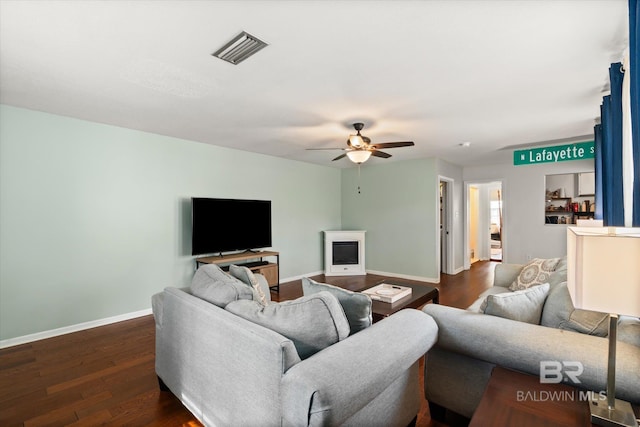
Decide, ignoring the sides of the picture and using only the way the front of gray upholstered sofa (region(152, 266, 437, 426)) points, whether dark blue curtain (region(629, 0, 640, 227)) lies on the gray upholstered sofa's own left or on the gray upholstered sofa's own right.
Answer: on the gray upholstered sofa's own right

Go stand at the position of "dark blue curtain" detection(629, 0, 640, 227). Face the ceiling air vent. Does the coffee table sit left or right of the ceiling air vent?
right

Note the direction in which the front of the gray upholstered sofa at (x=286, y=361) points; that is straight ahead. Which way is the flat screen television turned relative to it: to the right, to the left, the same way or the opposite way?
to the right

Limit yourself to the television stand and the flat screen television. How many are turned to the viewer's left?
0

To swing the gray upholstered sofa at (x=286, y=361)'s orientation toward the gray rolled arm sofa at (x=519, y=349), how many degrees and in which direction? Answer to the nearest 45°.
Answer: approximately 45° to its right

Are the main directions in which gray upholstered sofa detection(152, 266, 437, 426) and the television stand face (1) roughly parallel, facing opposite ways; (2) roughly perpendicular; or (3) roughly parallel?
roughly perpendicular

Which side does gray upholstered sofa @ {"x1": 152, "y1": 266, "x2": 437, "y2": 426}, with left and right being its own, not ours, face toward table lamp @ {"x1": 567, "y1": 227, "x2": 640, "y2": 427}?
right

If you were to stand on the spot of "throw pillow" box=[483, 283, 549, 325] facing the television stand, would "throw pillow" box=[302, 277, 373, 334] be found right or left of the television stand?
left

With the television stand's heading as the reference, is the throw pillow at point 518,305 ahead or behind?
ahead

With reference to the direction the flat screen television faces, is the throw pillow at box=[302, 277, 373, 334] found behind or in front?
in front

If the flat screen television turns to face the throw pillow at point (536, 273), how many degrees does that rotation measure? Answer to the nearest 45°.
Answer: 0° — it already faces it

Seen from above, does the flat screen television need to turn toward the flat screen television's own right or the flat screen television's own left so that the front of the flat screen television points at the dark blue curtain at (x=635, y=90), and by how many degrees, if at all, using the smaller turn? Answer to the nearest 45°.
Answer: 0° — it already faces it

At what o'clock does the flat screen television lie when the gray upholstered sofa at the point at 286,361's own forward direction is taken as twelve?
The flat screen television is roughly at 10 o'clock from the gray upholstered sofa.

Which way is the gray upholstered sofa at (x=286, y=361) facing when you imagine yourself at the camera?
facing away from the viewer and to the right of the viewer

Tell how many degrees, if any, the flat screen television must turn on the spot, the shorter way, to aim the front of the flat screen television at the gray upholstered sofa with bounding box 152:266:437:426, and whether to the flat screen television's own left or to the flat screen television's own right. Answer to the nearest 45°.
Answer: approximately 45° to the flat screen television's own right
